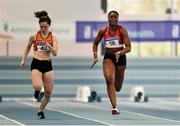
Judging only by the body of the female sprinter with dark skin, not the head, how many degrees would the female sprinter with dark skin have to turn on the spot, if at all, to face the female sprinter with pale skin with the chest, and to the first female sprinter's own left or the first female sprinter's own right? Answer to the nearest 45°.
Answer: approximately 90° to the first female sprinter's own right

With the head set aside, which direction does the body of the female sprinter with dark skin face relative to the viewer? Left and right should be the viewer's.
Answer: facing the viewer

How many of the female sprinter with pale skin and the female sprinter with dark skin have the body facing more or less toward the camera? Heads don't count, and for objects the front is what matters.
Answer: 2

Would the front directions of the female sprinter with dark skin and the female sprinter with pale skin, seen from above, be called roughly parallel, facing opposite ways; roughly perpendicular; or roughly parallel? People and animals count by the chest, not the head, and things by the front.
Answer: roughly parallel

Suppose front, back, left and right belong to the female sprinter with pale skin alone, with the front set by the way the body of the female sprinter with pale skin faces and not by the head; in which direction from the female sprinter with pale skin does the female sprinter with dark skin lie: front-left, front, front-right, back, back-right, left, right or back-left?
left

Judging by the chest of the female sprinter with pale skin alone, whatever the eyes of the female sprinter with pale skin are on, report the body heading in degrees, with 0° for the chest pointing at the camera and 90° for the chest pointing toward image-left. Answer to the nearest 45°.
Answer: approximately 0°

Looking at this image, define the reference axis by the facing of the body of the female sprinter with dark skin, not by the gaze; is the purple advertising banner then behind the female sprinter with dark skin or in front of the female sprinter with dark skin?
behind
